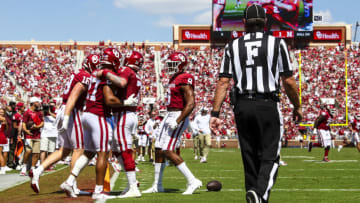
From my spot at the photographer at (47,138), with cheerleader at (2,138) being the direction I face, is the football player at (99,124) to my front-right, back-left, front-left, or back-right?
back-left

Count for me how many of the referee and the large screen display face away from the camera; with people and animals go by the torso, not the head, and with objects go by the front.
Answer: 1

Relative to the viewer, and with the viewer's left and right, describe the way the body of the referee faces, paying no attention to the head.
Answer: facing away from the viewer

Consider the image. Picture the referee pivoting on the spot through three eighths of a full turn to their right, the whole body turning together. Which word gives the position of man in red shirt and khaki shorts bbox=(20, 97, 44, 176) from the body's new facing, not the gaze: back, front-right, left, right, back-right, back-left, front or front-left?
back

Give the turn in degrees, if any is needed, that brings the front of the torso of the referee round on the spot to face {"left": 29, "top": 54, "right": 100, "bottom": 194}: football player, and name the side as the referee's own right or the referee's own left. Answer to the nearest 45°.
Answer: approximately 45° to the referee's own left

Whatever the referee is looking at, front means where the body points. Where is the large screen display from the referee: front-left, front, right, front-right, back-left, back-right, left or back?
front

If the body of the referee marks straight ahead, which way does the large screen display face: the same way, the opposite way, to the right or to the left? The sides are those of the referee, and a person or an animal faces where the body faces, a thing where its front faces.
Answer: the opposite way

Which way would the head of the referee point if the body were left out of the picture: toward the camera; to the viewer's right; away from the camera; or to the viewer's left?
away from the camera

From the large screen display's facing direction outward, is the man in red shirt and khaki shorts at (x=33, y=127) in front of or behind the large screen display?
in front

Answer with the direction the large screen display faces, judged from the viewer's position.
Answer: facing the viewer

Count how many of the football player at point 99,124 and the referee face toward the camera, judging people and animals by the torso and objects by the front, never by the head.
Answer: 0

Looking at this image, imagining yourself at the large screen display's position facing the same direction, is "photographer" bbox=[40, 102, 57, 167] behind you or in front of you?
in front

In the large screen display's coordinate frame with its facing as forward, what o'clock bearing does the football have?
The football is roughly at 12 o'clock from the large screen display.
